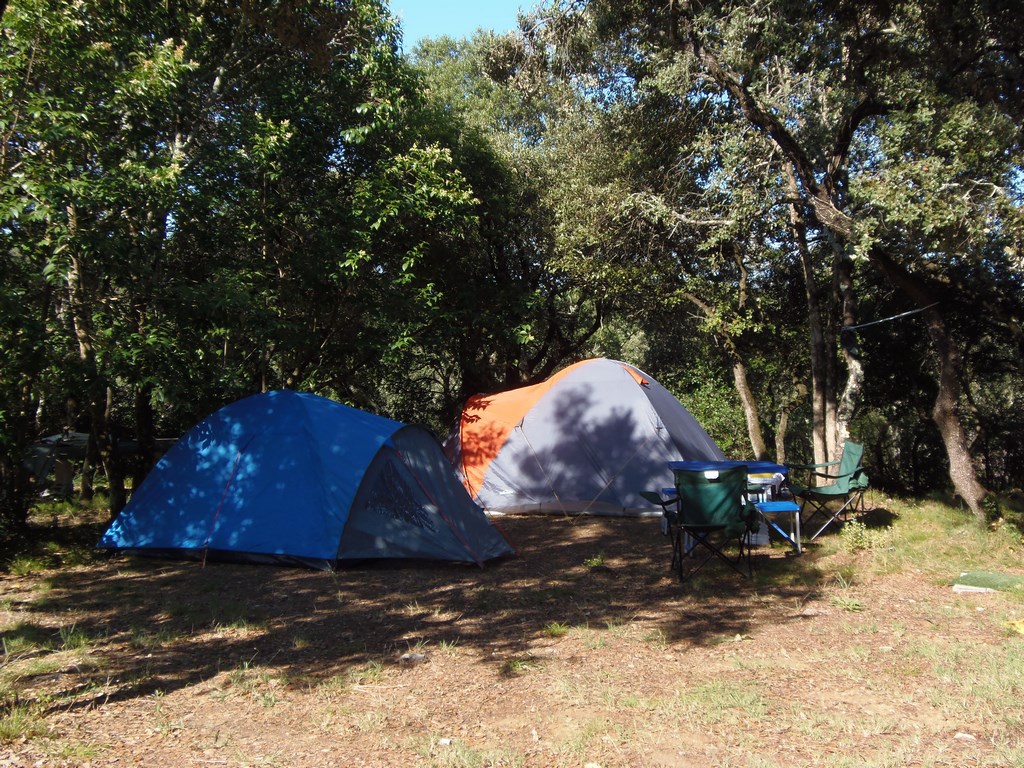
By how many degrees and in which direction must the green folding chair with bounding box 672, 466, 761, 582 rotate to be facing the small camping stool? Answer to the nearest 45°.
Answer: approximately 45° to its right

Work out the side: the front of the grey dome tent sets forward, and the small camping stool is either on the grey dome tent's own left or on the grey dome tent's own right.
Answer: on the grey dome tent's own left

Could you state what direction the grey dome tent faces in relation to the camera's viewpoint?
facing to the left of the viewer

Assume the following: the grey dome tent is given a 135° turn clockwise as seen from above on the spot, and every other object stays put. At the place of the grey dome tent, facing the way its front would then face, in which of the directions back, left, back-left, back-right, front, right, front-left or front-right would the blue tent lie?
back

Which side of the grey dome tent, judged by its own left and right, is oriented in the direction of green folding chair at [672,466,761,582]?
left

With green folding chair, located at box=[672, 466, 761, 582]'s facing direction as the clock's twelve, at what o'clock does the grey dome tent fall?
The grey dome tent is roughly at 11 o'clock from the green folding chair.

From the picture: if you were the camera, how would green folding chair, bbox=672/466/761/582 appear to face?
facing away from the viewer

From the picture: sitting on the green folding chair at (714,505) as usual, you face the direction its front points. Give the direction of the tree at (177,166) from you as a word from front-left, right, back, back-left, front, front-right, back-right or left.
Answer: left

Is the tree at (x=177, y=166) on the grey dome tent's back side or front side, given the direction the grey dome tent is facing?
on the front side

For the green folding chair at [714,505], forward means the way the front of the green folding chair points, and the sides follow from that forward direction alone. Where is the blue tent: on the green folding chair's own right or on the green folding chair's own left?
on the green folding chair's own left

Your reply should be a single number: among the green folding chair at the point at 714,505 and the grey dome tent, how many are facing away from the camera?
1
